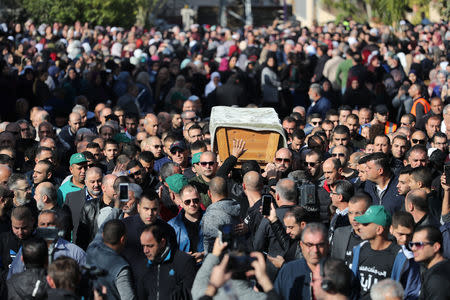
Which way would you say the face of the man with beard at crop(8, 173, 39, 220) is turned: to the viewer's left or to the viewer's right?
to the viewer's right

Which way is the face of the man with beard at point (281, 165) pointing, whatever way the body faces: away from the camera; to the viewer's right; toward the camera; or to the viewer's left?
toward the camera

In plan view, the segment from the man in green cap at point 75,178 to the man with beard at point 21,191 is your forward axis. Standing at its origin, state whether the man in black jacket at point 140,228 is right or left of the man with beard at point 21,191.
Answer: left

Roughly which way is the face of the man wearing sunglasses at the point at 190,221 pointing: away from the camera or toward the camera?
toward the camera

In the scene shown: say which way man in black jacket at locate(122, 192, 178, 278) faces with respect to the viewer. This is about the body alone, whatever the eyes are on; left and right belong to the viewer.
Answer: facing the viewer

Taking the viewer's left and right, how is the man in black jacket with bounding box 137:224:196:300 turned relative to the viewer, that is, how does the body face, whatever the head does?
facing the viewer and to the left of the viewer

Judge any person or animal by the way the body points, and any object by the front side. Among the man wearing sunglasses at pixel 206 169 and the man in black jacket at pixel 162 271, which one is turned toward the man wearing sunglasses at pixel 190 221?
the man wearing sunglasses at pixel 206 169

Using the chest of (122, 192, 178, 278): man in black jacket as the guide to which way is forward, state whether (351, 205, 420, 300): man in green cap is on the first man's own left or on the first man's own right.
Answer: on the first man's own left

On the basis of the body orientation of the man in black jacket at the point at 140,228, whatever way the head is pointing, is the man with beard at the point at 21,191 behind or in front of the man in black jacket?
behind

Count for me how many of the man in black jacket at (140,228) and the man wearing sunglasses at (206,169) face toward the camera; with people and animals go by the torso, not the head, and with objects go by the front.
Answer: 2

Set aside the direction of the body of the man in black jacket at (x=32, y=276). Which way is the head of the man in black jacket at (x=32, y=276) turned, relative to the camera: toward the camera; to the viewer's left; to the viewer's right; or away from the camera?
away from the camera

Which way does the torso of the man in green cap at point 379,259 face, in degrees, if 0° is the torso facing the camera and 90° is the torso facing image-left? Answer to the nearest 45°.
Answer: approximately 45°

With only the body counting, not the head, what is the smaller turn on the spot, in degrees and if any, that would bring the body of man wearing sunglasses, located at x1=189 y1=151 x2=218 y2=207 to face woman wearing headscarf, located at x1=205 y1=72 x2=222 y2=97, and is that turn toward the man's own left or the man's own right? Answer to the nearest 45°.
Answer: approximately 180°

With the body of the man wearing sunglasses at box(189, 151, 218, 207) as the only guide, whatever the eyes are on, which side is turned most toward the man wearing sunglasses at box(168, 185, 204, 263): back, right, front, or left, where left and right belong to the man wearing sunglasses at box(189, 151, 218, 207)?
front

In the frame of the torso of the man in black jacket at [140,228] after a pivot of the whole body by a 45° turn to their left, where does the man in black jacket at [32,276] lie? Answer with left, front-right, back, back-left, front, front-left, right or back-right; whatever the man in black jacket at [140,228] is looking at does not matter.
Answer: right

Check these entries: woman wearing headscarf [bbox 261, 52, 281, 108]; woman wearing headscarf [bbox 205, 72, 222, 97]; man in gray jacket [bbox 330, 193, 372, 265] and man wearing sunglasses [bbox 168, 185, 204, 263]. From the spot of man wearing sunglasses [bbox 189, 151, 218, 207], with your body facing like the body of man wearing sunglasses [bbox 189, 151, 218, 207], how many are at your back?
2
